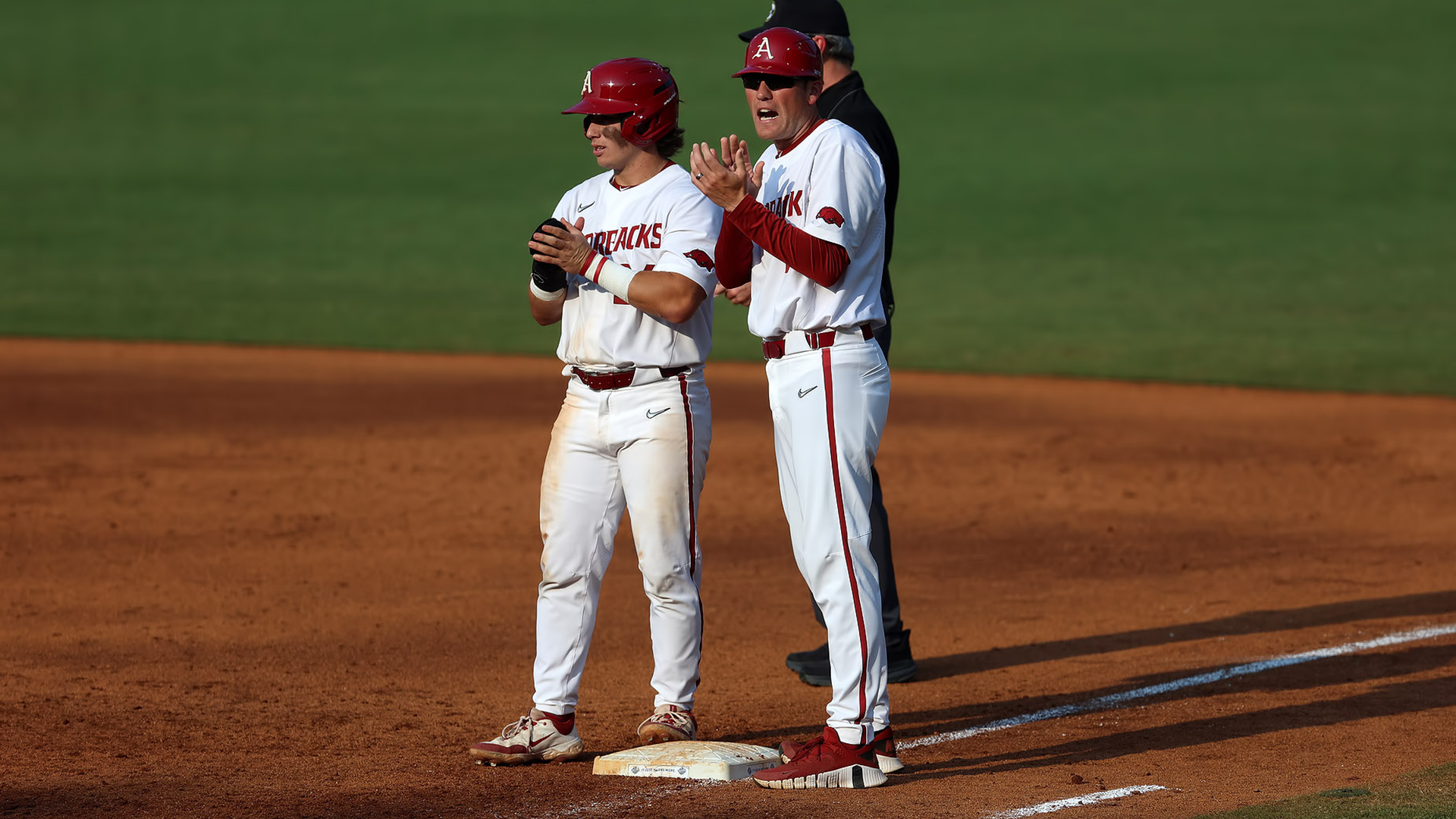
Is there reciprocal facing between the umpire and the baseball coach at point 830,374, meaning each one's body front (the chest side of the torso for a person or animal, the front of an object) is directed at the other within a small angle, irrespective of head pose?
no

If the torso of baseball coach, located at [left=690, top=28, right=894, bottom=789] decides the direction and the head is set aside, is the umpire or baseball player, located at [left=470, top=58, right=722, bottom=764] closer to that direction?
the baseball player

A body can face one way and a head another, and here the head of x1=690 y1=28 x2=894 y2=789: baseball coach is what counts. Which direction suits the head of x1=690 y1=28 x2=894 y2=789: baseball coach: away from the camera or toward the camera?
toward the camera

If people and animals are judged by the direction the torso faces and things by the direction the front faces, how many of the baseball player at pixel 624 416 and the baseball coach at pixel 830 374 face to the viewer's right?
0

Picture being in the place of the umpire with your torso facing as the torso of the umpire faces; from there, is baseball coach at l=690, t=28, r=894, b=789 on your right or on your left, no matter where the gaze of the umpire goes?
on your left

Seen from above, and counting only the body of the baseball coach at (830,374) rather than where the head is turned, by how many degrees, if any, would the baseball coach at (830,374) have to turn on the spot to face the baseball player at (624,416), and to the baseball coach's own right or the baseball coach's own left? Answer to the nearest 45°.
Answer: approximately 90° to the baseball coach's own right

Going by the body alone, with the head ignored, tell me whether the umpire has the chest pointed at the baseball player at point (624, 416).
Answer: no

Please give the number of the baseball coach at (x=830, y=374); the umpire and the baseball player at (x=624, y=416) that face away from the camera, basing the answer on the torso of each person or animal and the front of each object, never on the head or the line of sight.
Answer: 0

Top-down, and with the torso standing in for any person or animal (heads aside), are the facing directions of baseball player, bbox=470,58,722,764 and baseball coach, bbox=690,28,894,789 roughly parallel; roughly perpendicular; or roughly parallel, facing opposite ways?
roughly parallel

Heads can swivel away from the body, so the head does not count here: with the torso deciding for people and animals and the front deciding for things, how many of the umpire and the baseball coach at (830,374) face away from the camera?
0

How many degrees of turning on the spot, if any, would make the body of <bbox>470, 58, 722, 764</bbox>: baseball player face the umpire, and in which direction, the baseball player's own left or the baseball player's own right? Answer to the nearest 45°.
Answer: approximately 180°

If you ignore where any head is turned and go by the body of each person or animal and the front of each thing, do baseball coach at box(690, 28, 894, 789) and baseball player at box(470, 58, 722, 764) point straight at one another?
no

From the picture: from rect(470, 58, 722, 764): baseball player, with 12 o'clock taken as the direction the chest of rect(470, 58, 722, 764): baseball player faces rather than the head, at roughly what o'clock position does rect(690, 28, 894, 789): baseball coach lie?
rect(690, 28, 894, 789): baseball coach is roughly at 9 o'clock from rect(470, 58, 722, 764): baseball player.

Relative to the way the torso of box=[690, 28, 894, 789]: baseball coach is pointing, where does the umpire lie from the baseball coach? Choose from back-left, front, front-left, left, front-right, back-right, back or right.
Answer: back-right

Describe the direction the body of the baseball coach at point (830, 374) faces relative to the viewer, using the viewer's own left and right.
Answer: facing the viewer and to the left of the viewer

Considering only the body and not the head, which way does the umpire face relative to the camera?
to the viewer's left
